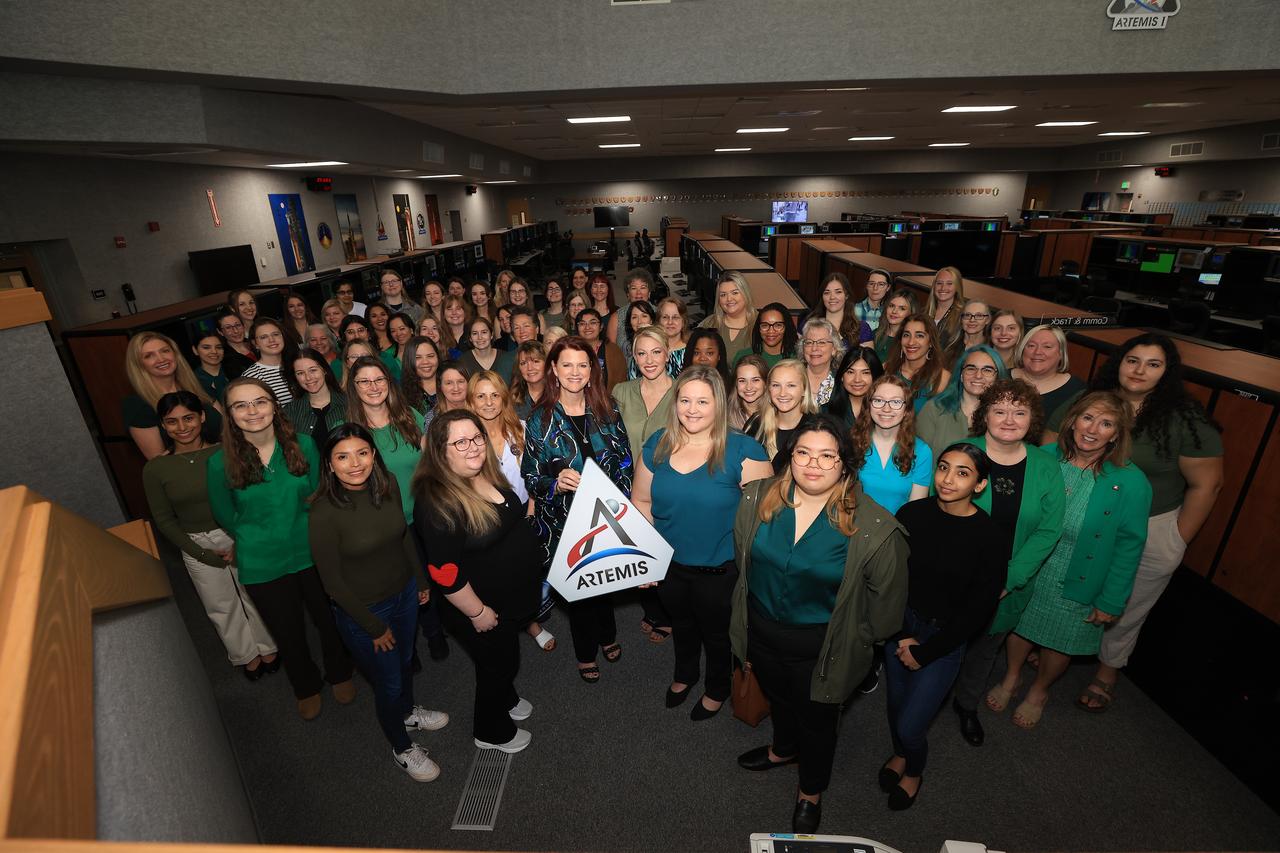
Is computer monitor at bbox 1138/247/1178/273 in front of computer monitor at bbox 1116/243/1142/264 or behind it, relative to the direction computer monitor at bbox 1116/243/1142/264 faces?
in front

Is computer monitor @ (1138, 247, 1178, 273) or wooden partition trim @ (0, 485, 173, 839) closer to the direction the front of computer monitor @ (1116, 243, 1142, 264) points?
the wooden partition trim

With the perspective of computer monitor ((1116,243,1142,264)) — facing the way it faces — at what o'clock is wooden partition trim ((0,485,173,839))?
The wooden partition trim is roughly at 12 o'clock from the computer monitor.

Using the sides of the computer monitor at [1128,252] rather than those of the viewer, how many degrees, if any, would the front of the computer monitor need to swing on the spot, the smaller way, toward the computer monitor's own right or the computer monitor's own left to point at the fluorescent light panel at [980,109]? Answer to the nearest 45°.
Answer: approximately 90° to the computer monitor's own right

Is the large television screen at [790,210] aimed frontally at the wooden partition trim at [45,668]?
yes

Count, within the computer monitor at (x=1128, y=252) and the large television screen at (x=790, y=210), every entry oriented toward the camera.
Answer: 2

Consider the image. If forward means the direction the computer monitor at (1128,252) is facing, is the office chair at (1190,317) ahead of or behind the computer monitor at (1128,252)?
ahead

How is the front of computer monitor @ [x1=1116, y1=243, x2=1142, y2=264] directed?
toward the camera

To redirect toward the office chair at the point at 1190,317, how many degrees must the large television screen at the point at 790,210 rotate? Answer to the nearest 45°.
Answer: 0° — it already faces it

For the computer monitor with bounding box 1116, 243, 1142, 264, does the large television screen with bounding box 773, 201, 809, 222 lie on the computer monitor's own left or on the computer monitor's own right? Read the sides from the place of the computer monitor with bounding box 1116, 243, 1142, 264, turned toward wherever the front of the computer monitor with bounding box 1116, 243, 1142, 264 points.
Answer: on the computer monitor's own right

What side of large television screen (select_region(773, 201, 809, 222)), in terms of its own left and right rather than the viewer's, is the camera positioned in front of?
front

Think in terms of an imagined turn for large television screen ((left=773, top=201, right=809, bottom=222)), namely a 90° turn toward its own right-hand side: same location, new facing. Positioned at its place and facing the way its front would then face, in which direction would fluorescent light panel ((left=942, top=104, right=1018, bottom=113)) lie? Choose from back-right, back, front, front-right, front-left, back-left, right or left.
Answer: left
